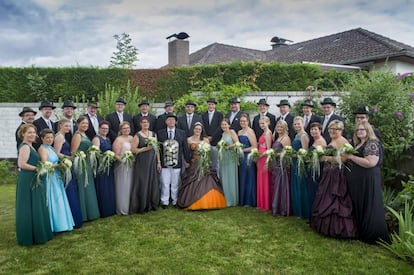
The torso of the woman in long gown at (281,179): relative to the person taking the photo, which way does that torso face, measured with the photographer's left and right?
facing the viewer and to the left of the viewer

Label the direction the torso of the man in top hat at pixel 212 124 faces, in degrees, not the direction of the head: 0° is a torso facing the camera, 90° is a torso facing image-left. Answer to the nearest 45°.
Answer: approximately 0°

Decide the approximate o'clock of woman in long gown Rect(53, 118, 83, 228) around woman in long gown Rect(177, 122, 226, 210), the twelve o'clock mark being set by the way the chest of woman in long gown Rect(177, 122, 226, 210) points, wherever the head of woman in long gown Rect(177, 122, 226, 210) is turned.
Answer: woman in long gown Rect(53, 118, 83, 228) is roughly at 2 o'clock from woman in long gown Rect(177, 122, 226, 210).

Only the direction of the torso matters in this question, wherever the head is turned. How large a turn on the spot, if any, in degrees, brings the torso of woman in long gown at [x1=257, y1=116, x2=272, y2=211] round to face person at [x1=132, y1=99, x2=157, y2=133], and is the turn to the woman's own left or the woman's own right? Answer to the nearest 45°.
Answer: approximately 45° to the woman's own right

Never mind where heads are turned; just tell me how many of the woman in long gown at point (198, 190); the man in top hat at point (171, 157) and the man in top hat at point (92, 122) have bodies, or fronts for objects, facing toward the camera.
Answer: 3

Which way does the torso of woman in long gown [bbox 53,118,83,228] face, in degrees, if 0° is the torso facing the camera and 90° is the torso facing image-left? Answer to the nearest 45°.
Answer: approximately 315°

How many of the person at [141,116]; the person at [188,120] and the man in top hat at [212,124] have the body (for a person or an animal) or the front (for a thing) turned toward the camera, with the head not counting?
3

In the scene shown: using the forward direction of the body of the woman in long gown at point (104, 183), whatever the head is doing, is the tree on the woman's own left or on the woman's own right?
on the woman's own left

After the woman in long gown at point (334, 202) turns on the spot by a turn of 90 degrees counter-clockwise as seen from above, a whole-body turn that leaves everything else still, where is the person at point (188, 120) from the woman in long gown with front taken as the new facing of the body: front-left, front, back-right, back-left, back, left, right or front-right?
back

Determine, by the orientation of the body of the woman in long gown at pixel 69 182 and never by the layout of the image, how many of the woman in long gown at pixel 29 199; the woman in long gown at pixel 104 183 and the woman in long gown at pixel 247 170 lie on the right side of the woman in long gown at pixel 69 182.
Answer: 1
